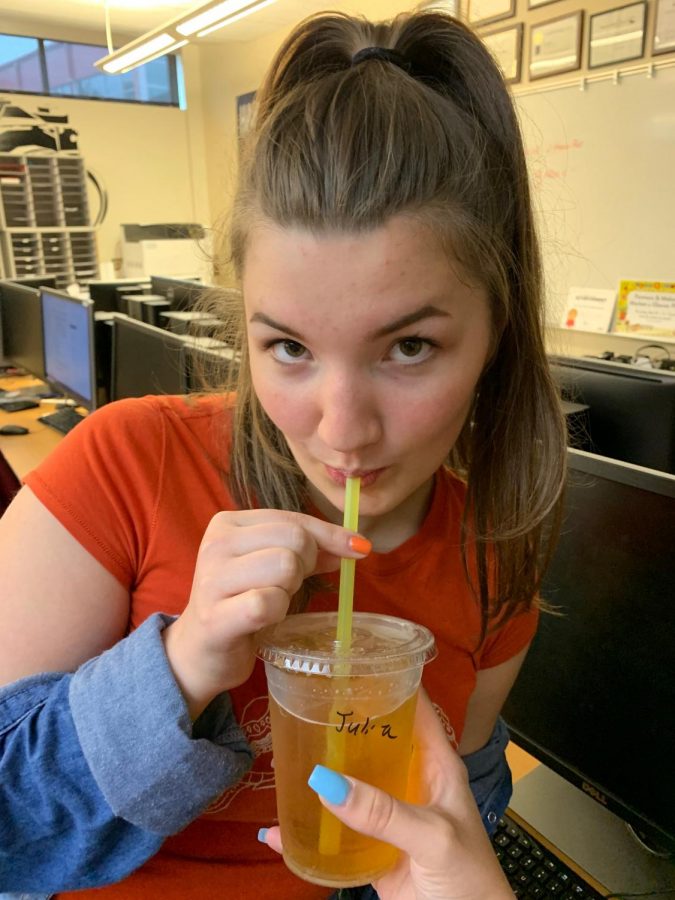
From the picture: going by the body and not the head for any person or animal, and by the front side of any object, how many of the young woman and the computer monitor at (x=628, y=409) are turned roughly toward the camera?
1

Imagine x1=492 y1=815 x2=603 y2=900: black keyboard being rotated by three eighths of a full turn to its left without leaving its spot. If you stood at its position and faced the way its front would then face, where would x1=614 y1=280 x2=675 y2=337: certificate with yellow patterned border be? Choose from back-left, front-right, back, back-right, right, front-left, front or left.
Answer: left

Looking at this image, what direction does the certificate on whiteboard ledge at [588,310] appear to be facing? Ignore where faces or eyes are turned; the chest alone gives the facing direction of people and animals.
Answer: toward the camera

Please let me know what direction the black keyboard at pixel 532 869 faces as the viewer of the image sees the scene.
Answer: facing the viewer and to the left of the viewer

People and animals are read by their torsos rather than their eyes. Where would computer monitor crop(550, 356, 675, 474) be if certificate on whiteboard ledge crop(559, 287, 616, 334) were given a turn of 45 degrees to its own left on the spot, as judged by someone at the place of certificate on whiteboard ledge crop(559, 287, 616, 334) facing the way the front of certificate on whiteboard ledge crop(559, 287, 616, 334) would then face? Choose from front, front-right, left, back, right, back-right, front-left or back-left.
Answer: front-right

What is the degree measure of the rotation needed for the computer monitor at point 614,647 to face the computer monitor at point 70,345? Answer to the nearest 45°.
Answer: approximately 90° to its right

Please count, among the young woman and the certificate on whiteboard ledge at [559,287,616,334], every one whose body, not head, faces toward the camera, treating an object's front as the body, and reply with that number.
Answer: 2

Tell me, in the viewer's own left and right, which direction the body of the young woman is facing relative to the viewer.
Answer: facing the viewer
